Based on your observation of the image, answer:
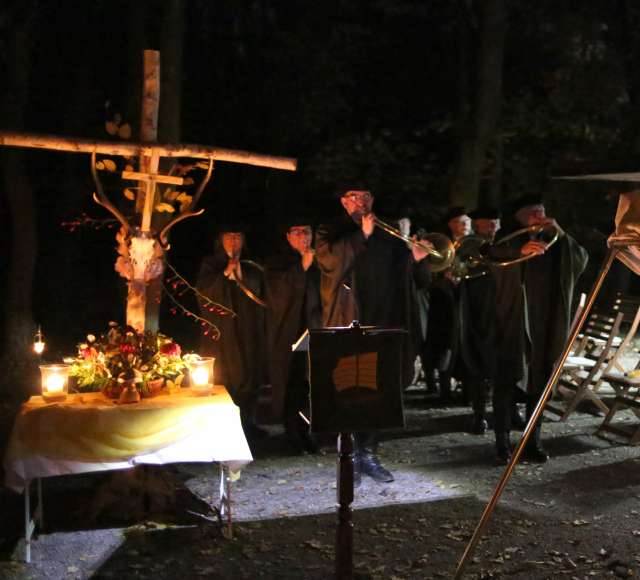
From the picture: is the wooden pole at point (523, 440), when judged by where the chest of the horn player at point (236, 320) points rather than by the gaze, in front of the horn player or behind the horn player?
in front

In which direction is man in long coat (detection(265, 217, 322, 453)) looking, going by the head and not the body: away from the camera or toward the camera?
toward the camera

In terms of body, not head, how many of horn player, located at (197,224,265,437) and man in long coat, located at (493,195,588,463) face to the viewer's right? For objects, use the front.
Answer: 0

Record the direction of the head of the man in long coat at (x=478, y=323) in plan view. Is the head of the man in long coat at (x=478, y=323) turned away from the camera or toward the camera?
toward the camera

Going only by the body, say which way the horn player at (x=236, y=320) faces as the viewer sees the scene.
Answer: toward the camera

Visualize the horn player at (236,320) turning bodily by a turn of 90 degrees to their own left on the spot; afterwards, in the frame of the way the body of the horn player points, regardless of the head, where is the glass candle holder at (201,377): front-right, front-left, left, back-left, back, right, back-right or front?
right

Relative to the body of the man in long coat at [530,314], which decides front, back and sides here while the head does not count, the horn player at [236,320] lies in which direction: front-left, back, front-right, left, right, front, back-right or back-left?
front-right

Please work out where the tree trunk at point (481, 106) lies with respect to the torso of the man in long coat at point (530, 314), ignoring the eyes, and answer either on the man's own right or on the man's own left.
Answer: on the man's own right

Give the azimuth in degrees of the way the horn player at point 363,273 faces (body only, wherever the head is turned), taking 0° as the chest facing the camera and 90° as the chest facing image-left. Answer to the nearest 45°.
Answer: approximately 315°

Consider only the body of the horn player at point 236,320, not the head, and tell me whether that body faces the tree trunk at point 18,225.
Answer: no

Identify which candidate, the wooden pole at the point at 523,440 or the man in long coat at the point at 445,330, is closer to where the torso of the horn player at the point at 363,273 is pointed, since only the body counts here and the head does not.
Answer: the wooden pole

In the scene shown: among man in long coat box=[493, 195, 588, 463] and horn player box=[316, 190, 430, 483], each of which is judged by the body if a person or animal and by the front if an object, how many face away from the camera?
0

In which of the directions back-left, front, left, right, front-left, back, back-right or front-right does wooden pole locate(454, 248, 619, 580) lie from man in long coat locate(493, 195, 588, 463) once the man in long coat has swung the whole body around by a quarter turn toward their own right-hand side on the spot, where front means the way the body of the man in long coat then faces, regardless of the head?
back-left

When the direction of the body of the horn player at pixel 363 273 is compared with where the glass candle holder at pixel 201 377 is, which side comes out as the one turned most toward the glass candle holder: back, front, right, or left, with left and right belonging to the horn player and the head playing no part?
right

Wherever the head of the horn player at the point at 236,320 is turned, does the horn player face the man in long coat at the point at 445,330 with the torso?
no

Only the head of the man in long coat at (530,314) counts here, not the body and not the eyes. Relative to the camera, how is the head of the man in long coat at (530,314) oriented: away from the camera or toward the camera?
toward the camera

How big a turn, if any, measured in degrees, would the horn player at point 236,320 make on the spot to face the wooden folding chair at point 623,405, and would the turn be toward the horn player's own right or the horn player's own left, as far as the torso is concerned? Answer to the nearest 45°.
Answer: approximately 90° to the horn player's own left

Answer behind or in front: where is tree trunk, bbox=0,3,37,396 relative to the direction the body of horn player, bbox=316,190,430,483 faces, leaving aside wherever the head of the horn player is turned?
behind
